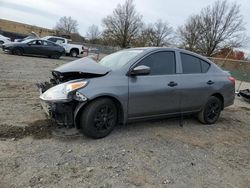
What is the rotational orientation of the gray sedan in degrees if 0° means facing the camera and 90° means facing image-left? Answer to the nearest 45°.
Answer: approximately 45°

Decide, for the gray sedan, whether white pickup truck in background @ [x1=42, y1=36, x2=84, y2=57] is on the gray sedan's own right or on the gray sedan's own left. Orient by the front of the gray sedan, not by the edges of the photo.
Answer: on the gray sedan's own right

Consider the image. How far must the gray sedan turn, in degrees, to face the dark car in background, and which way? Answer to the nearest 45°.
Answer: approximately 90° to its right
